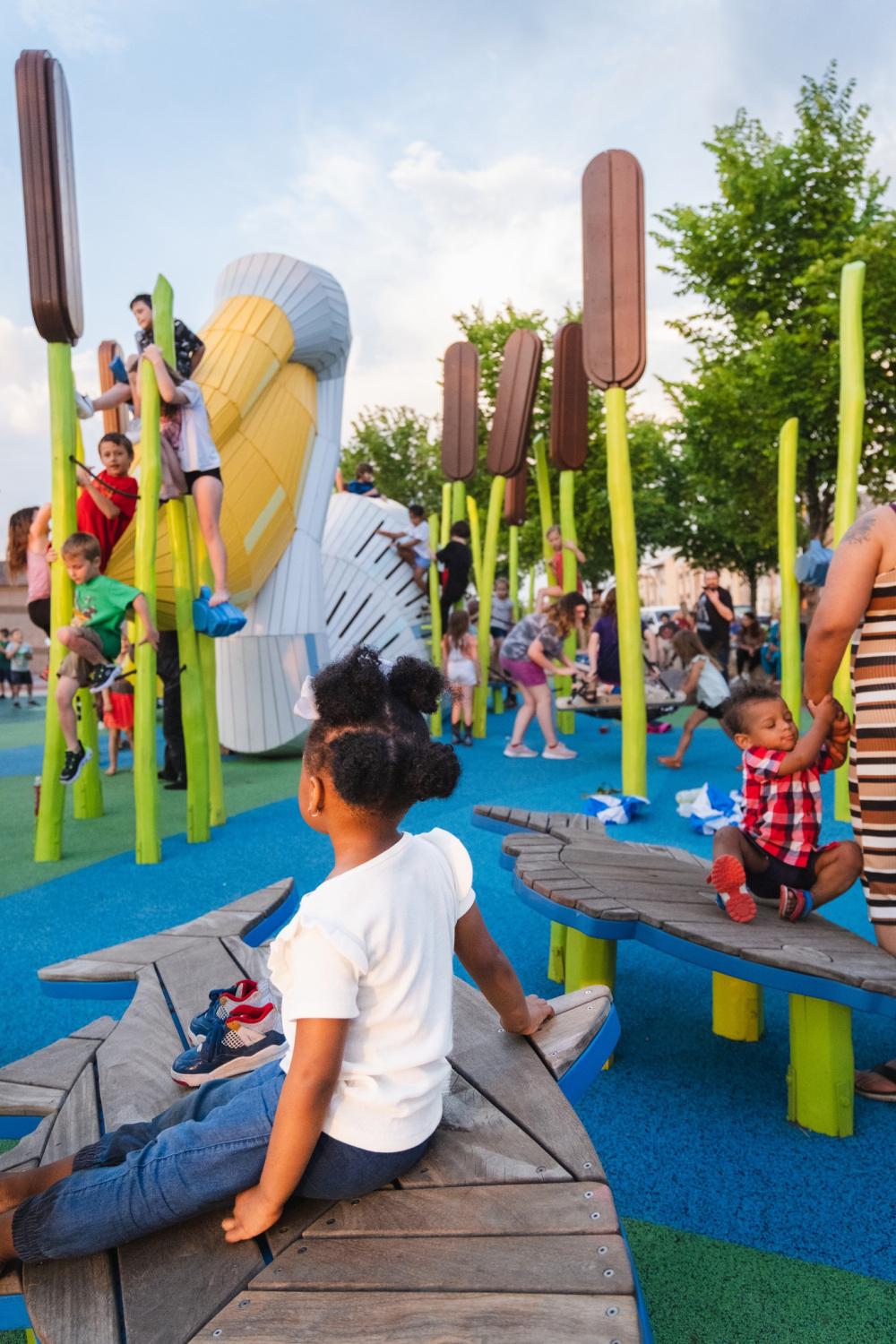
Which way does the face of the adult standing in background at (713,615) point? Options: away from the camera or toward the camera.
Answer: toward the camera

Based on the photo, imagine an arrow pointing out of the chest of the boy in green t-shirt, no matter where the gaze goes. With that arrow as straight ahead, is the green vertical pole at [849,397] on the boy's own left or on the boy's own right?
on the boy's own left

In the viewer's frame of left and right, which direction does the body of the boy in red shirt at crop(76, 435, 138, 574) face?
facing the viewer and to the left of the viewer

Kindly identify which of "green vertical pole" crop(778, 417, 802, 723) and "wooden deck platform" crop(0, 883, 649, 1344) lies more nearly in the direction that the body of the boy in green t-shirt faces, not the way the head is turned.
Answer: the wooden deck platform

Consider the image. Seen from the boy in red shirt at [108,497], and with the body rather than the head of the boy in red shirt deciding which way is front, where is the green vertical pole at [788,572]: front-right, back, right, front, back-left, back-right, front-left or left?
back-left

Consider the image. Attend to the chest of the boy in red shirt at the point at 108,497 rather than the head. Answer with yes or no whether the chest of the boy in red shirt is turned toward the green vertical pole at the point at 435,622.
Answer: no

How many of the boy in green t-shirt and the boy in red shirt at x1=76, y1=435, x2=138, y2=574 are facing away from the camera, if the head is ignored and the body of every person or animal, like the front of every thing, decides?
0

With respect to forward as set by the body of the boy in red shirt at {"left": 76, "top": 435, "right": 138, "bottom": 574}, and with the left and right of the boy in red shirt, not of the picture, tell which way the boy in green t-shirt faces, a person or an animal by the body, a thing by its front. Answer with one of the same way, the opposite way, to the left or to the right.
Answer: the same way

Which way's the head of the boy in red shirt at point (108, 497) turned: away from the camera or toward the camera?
toward the camera

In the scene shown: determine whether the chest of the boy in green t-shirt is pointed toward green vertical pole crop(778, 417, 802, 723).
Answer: no

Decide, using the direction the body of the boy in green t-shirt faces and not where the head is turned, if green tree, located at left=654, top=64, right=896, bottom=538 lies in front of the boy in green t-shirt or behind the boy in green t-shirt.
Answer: behind

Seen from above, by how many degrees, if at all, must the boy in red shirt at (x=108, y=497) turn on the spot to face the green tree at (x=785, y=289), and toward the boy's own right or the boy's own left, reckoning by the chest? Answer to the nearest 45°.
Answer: approximately 180°

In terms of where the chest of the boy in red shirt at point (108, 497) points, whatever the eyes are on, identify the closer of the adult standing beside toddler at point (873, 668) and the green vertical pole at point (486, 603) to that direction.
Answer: the adult standing beside toddler

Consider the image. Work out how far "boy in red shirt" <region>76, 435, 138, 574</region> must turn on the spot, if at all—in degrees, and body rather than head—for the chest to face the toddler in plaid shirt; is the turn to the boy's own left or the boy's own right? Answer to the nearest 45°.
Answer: approximately 90° to the boy's own left
